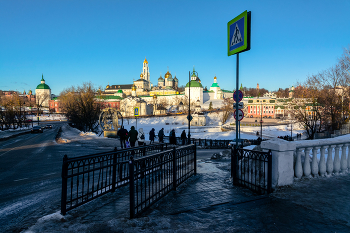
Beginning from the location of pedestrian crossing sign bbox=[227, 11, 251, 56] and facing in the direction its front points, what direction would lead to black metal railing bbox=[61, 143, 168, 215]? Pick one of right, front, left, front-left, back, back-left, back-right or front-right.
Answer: front

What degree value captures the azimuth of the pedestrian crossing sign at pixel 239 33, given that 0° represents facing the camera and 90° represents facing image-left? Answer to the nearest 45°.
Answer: approximately 45°

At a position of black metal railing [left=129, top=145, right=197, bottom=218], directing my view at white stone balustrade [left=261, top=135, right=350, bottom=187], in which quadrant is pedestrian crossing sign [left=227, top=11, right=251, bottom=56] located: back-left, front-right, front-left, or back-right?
front-left
